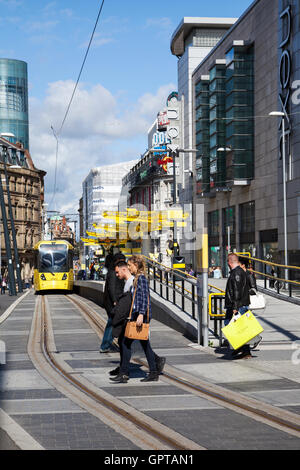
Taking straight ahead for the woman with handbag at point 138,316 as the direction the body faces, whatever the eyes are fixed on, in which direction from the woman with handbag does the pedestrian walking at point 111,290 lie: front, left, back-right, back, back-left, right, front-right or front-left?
right

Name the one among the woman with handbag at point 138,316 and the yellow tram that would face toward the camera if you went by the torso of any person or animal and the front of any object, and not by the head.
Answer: the yellow tram

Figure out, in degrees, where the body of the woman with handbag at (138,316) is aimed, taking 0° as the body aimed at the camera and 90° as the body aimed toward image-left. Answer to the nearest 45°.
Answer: approximately 90°

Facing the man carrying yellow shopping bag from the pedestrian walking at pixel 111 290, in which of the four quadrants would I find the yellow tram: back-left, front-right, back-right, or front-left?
back-left

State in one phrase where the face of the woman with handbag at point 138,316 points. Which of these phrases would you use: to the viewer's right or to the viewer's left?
to the viewer's left

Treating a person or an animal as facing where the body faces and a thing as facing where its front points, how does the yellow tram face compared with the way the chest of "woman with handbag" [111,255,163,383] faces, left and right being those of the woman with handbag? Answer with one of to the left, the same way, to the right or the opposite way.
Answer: to the left

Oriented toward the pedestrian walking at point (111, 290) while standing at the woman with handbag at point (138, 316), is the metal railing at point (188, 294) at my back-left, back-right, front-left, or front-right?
front-right

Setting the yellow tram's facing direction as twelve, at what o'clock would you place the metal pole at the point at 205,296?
The metal pole is roughly at 12 o'clock from the yellow tram.

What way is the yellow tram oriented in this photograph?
toward the camera

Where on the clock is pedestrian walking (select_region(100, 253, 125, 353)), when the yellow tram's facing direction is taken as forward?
The pedestrian walking is roughly at 12 o'clock from the yellow tram.

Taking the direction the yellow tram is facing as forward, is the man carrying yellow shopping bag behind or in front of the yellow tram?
in front

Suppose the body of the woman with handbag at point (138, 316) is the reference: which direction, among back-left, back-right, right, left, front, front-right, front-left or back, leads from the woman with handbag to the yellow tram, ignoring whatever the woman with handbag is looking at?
right

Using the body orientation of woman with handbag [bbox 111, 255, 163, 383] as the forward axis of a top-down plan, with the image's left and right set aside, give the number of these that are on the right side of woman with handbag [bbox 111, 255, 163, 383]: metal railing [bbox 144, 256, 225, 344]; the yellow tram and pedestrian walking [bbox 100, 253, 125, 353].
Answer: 3

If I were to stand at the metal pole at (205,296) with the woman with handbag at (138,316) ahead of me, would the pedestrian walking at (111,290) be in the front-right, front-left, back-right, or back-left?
front-right

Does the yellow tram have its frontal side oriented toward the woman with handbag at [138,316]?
yes

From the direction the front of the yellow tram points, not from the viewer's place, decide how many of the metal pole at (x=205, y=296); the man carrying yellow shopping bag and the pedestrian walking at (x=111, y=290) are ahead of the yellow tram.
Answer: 3
